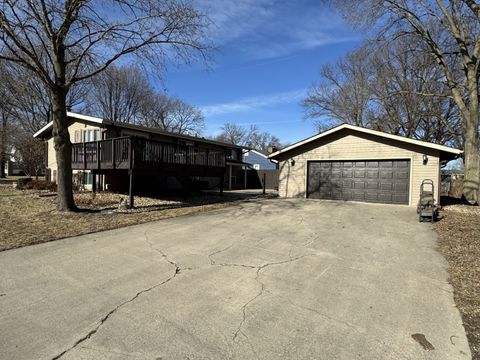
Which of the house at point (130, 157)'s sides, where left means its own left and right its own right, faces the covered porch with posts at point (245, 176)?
left

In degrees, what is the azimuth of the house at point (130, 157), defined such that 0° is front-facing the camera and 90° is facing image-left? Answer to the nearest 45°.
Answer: approximately 315°

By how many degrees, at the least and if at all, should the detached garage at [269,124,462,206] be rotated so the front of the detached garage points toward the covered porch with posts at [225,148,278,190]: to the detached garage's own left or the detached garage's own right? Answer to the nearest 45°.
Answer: approximately 135° to the detached garage's own right

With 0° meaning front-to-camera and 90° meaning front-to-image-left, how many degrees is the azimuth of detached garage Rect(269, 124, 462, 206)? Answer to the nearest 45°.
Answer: approximately 0°

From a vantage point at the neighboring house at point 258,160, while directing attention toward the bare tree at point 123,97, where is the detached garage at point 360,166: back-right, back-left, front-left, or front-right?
back-left
